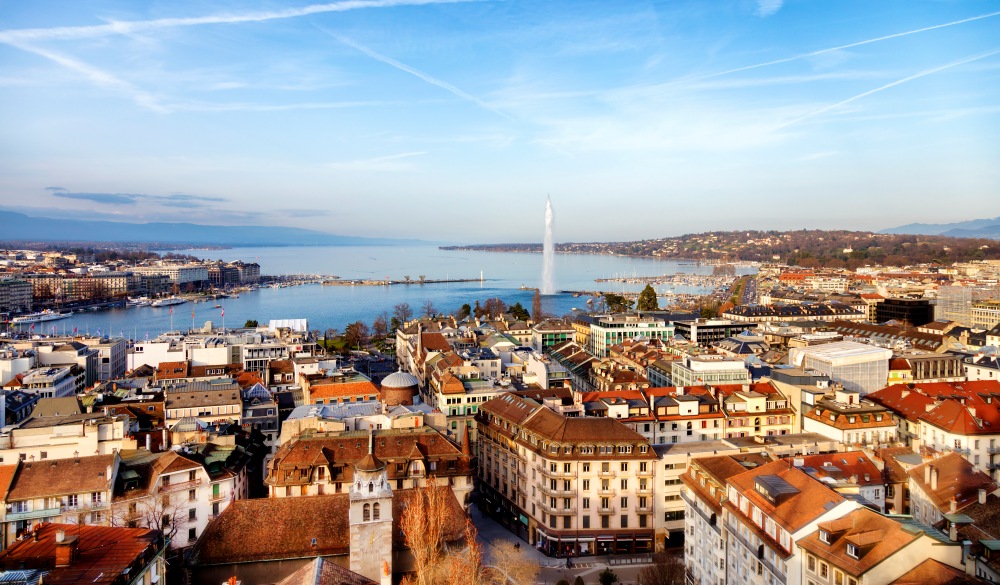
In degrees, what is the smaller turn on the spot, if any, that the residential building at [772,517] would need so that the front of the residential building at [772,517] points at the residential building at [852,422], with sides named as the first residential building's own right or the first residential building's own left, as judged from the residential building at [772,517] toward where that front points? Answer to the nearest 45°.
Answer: approximately 135° to the first residential building's own right

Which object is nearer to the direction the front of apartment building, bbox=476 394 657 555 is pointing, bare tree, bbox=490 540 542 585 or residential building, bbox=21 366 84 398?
the bare tree

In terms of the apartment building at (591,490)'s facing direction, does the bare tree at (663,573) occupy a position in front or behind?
in front

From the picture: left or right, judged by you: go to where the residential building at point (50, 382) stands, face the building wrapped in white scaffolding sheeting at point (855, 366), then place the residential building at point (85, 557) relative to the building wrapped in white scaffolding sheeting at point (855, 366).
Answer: right

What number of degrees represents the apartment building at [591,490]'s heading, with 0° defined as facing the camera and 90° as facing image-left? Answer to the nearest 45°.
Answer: approximately 0°

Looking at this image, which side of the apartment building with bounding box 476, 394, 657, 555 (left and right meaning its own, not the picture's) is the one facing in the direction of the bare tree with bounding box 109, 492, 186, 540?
right

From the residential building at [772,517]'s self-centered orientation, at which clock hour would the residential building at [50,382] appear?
the residential building at [50,382] is roughly at 2 o'clock from the residential building at [772,517].

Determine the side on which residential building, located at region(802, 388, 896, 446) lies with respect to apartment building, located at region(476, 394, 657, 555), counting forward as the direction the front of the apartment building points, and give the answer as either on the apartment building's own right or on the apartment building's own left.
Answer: on the apartment building's own left

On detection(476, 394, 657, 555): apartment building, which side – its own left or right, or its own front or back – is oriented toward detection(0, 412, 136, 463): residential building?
right

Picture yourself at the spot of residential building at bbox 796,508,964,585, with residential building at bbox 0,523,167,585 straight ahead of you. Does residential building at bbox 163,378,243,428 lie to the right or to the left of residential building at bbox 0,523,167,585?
right

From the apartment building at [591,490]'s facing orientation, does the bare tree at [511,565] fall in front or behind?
in front

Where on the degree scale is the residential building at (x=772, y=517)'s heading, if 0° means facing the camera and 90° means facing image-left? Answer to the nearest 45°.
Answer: approximately 45°

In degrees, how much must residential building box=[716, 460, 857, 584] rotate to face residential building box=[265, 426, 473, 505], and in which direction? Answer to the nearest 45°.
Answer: approximately 45° to its right

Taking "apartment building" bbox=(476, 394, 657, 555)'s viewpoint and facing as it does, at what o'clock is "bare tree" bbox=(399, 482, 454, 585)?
The bare tree is roughly at 1 o'clock from the apartment building.
